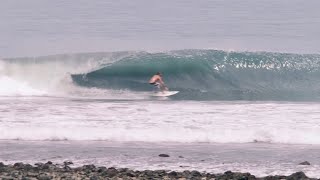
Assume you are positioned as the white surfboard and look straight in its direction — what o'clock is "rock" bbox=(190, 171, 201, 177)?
The rock is roughly at 3 o'clock from the white surfboard.

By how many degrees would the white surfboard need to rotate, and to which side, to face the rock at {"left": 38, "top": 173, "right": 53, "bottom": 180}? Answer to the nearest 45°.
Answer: approximately 90° to its right

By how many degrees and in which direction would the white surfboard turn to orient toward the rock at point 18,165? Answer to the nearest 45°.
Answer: approximately 90° to its right

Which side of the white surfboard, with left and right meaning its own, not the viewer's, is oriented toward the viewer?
right

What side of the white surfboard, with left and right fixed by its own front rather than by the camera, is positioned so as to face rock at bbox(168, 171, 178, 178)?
right

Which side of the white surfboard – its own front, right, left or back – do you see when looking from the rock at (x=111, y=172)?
right
